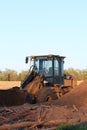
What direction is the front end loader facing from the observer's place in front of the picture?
facing the viewer and to the left of the viewer

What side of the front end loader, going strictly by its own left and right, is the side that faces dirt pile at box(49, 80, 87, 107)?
left
